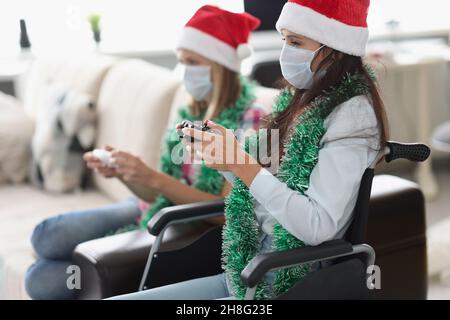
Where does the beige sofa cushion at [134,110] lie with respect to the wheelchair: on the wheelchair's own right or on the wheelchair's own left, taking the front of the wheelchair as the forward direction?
on the wheelchair's own right

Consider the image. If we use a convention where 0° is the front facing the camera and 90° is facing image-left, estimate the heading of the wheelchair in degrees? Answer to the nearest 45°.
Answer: approximately 45°

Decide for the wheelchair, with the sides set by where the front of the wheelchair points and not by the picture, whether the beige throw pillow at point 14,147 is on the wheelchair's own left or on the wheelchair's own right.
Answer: on the wheelchair's own right

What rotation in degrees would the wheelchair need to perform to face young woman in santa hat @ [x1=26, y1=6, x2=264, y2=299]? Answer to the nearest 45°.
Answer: approximately 90° to its right

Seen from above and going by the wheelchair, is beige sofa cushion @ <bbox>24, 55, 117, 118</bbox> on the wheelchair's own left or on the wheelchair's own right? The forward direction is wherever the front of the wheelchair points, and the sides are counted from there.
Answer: on the wheelchair's own right

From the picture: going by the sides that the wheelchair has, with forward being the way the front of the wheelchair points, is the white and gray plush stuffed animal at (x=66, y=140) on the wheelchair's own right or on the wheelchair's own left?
on the wheelchair's own right
